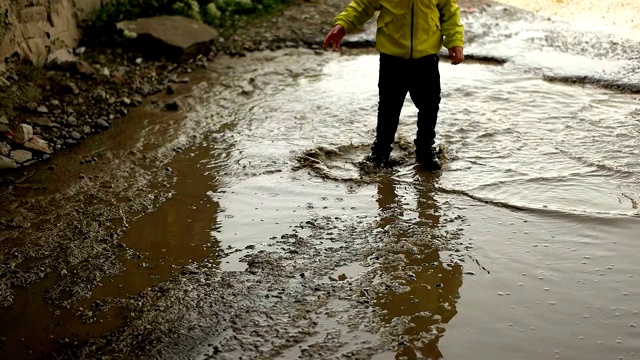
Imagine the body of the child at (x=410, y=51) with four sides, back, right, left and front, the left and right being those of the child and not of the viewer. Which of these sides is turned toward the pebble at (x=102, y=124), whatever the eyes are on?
right

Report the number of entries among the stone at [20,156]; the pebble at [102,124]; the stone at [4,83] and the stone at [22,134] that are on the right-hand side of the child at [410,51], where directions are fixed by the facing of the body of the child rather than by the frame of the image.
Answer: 4

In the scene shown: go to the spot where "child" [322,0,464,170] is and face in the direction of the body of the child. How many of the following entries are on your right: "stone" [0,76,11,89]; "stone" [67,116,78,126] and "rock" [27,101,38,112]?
3

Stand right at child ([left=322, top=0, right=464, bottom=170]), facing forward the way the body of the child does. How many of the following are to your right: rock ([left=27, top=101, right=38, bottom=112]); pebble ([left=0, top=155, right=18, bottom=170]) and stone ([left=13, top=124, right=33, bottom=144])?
3

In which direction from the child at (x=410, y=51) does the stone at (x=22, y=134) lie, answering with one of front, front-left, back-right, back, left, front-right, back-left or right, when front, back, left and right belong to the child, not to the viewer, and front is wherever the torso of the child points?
right

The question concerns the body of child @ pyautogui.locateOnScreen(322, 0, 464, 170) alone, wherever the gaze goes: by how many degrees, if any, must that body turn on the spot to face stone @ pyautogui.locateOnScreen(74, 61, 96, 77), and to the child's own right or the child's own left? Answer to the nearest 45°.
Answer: approximately 135° to the child's own right

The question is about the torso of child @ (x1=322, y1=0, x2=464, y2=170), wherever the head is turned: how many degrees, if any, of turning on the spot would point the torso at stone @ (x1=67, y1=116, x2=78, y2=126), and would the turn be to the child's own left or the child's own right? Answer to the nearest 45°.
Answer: approximately 90° to the child's own right

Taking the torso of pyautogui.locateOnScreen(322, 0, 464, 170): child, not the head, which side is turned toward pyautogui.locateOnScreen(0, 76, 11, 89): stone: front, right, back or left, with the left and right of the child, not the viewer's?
right

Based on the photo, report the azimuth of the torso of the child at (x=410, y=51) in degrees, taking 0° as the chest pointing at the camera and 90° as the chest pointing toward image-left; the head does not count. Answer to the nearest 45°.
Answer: approximately 0°

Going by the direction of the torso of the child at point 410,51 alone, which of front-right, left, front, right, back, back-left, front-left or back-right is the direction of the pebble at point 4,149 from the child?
right

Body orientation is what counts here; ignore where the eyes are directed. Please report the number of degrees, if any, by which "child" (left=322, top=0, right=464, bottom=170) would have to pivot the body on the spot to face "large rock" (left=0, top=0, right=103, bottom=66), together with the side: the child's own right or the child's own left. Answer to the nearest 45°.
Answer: approximately 135° to the child's own right

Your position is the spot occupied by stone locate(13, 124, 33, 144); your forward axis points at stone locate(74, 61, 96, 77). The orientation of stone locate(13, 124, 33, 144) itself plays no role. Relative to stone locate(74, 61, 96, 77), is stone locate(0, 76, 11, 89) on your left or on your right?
left

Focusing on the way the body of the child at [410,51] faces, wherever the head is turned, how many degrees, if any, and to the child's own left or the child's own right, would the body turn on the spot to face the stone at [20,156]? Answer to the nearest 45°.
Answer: approximately 90° to the child's own right
